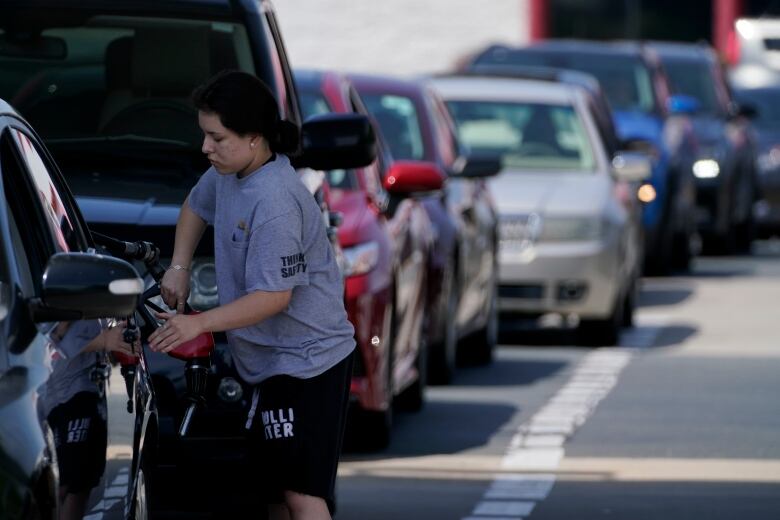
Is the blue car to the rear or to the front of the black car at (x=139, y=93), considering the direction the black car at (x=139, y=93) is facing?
to the rear

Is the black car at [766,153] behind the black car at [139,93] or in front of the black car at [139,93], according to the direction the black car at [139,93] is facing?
behind

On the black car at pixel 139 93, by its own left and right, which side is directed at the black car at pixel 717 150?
back

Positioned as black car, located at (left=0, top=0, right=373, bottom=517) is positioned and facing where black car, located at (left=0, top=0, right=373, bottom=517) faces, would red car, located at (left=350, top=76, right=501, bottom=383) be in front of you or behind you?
behind

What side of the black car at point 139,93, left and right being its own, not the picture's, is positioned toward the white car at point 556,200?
back

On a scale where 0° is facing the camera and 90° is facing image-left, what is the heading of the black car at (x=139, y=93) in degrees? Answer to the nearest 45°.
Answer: approximately 45°
